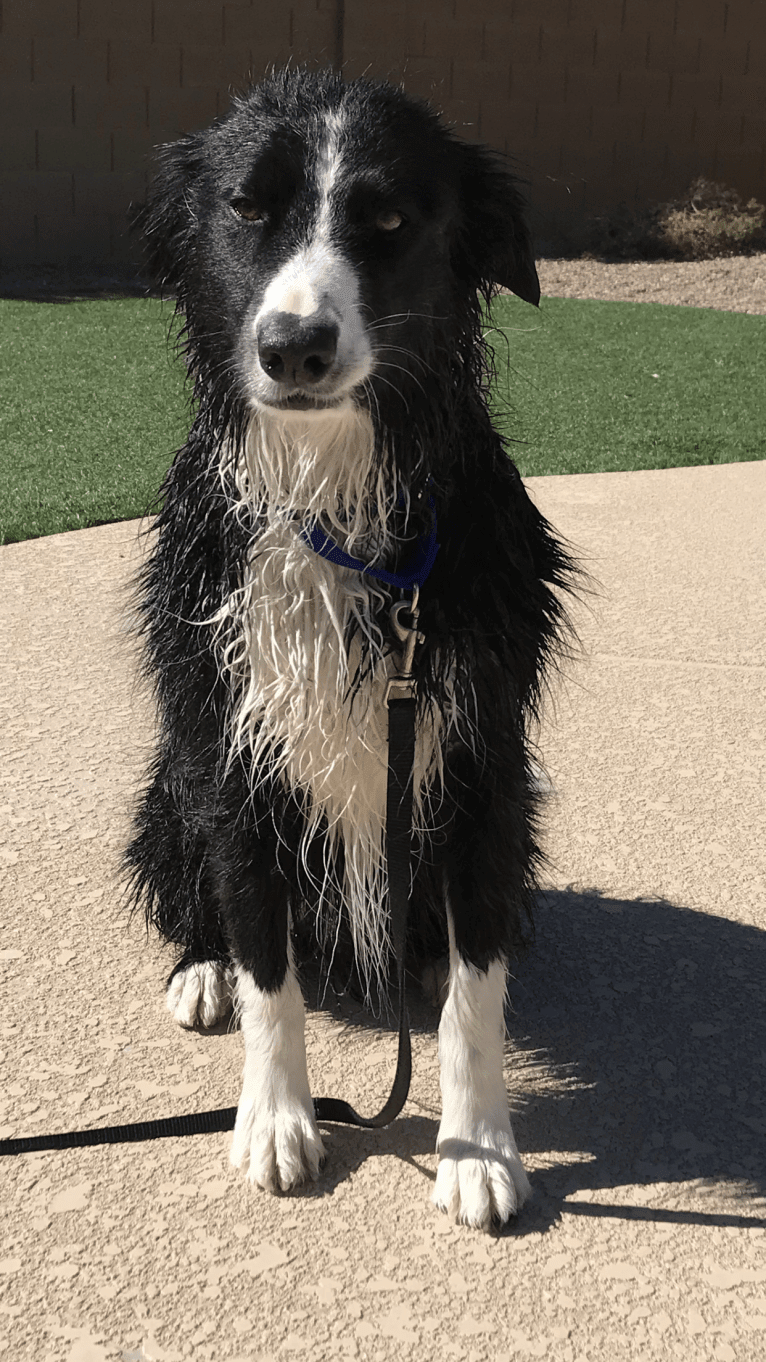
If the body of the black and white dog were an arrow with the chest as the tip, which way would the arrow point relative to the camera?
toward the camera

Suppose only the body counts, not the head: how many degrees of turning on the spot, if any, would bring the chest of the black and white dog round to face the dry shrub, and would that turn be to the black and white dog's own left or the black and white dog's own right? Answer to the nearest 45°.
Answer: approximately 180°
